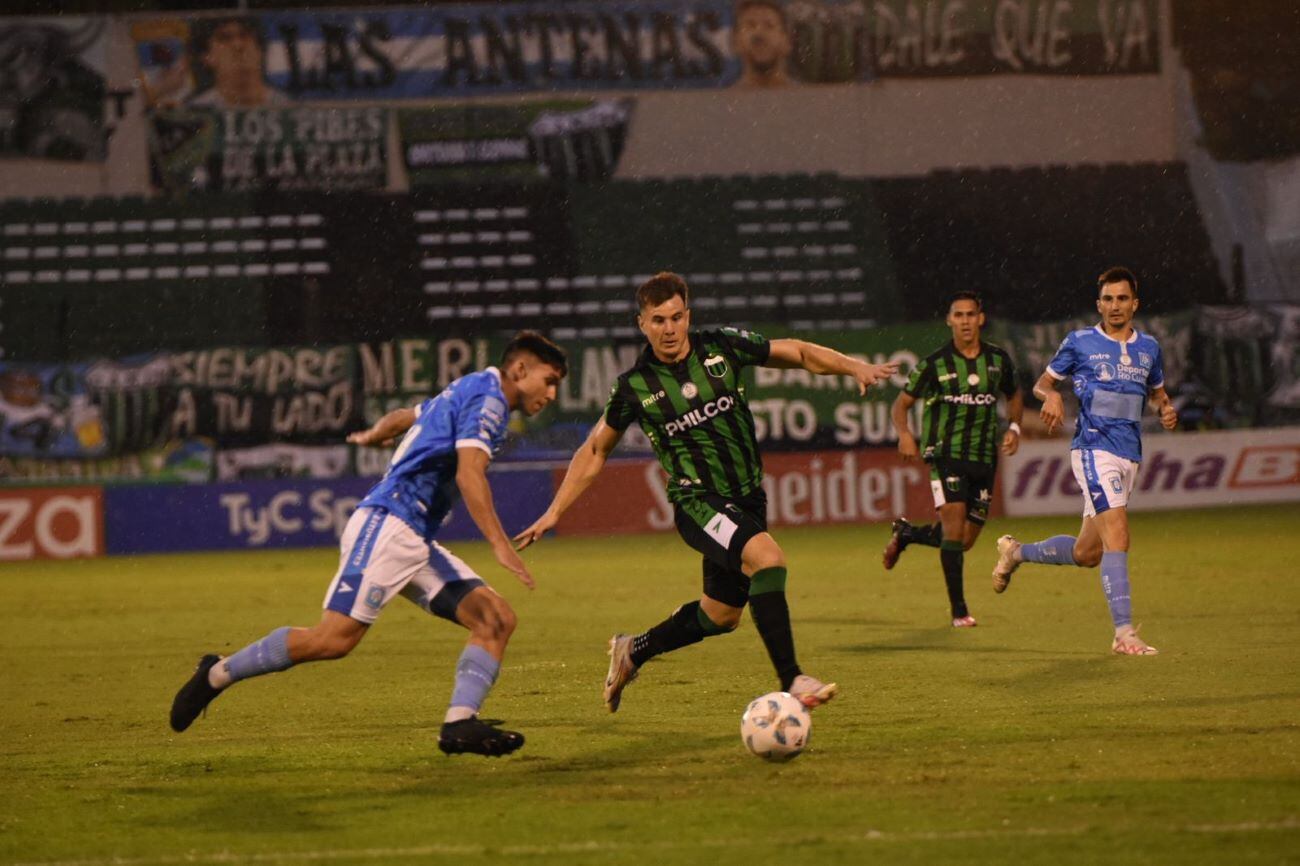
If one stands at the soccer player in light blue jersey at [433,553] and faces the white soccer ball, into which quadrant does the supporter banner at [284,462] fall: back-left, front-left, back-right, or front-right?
back-left

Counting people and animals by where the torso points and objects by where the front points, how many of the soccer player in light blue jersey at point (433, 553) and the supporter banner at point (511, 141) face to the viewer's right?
1

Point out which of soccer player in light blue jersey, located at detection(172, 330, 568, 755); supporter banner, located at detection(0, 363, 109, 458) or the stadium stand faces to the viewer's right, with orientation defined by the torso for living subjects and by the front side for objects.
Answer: the soccer player in light blue jersey

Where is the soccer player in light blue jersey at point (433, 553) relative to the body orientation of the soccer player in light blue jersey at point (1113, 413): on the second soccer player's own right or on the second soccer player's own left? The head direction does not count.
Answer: on the second soccer player's own right

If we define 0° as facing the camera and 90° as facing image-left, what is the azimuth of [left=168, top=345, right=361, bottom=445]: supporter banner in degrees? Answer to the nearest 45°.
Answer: approximately 0°
